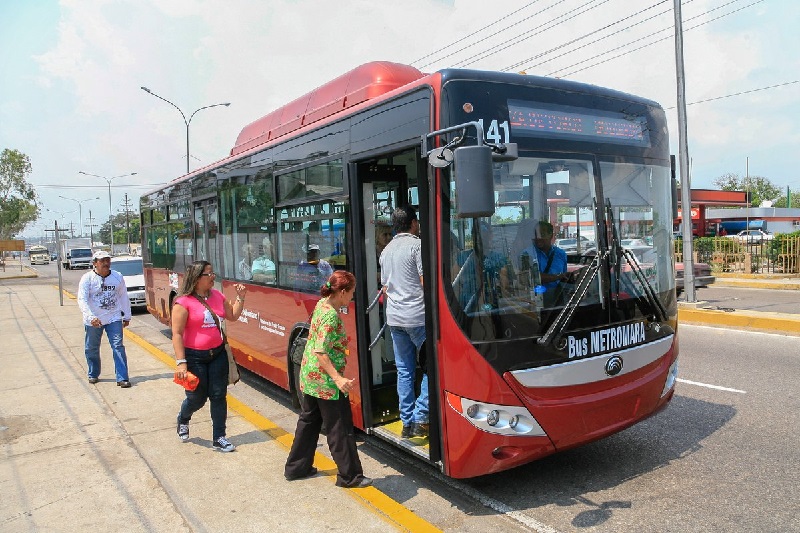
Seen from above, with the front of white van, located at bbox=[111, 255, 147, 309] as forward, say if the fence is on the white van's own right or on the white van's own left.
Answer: on the white van's own left

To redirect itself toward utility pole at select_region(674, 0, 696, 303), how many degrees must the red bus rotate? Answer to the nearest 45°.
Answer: approximately 90° to its left

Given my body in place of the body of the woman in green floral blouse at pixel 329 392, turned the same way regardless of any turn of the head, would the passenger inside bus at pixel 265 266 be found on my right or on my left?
on my left

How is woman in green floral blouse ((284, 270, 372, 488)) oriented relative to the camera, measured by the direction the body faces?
to the viewer's right

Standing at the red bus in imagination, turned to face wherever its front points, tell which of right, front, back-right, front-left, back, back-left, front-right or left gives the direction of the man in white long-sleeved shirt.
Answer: back

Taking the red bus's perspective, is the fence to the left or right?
on its left

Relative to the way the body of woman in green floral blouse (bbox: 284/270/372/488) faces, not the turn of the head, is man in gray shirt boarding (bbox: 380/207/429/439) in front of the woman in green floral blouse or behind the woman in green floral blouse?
in front

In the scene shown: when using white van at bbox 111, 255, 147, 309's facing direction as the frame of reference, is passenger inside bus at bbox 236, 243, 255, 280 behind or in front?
in front

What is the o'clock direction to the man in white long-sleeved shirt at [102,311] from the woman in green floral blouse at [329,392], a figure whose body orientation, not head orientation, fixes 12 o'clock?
The man in white long-sleeved shirt is roughly at 8 o'clock from the woman in green floral blouse.

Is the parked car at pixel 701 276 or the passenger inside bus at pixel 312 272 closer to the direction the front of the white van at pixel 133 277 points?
the passenger inside bus

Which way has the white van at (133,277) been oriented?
toward the camera

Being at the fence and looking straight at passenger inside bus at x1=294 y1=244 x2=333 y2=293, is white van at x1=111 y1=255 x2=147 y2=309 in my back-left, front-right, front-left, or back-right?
front-right

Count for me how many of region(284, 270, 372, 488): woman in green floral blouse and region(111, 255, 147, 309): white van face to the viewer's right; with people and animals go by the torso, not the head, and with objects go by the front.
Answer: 1

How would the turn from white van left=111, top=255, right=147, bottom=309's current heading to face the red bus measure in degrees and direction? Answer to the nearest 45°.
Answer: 0° — it already faces it

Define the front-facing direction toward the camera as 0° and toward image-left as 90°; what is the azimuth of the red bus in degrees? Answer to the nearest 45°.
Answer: approximately 315°

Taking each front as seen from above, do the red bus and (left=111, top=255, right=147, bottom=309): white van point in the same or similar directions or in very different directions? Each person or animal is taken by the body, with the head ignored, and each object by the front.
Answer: same or similar directions
